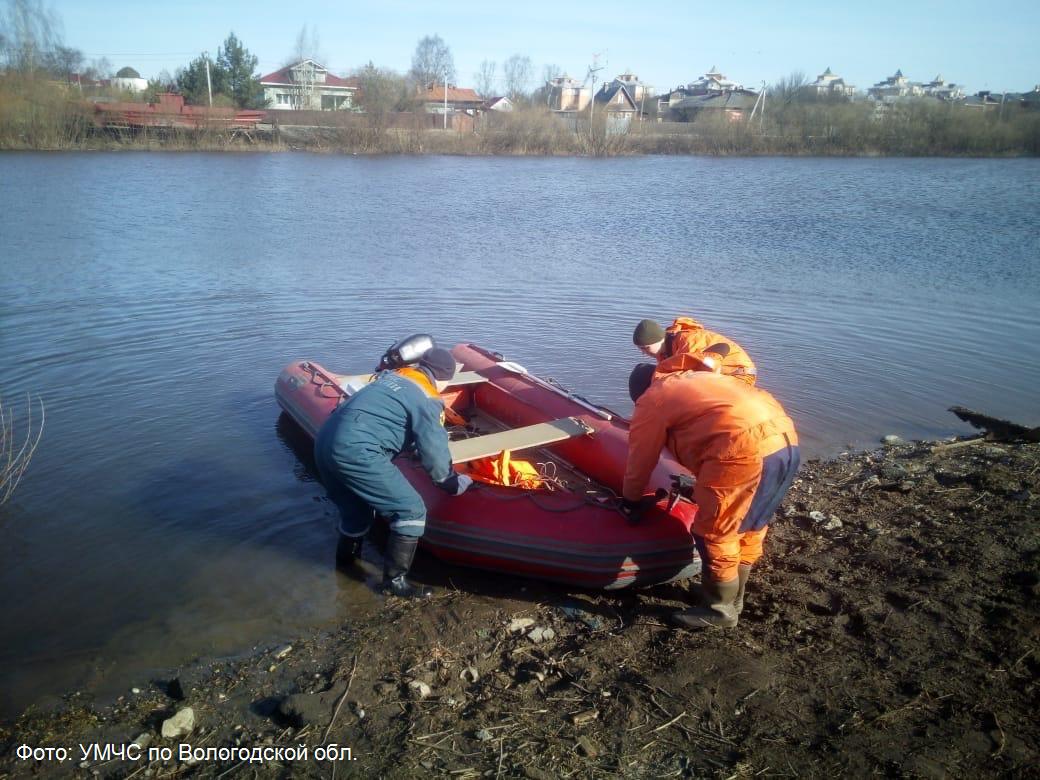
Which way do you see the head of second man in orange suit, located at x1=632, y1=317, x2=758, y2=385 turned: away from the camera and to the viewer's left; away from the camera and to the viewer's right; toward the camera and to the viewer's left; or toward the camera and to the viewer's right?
toward the camera and to the viewer's left

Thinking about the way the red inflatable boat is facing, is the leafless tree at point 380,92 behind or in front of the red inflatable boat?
behind

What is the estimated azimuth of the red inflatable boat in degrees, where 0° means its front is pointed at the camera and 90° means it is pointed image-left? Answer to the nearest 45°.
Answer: approximately 315°

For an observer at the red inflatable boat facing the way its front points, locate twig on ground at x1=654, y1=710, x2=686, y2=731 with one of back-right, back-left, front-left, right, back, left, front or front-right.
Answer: front-right

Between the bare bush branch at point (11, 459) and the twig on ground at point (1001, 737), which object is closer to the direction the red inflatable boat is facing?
the twig on ground

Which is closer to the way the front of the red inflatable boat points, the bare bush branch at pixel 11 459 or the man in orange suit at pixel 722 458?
the man in orange suit

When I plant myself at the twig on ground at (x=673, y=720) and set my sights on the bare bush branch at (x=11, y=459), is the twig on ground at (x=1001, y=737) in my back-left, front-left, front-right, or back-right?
back-right

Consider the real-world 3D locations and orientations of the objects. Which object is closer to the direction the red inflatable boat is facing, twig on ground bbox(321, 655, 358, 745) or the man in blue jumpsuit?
the twig on ground

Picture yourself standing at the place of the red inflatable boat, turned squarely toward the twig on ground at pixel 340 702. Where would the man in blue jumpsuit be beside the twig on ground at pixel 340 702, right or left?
right

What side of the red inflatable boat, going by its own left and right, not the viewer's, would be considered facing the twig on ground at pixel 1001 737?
front

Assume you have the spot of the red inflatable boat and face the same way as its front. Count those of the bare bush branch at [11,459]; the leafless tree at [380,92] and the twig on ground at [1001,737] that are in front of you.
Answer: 1

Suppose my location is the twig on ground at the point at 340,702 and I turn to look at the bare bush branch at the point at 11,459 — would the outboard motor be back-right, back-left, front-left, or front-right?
front-right

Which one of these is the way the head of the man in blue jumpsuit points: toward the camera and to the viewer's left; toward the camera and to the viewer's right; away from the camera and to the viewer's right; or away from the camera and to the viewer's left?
away from the camera and to the viewer's right

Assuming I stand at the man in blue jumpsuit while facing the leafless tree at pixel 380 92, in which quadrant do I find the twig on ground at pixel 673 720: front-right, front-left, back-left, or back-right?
back-right

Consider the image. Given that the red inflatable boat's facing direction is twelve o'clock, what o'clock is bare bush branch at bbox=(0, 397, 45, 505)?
The bare bush branch is roughly at 5 o'clock from the red inflatable boat.

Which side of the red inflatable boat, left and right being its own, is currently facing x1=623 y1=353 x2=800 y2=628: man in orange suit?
front

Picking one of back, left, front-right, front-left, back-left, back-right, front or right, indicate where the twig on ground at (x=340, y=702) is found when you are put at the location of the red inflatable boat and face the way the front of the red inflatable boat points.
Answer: right
